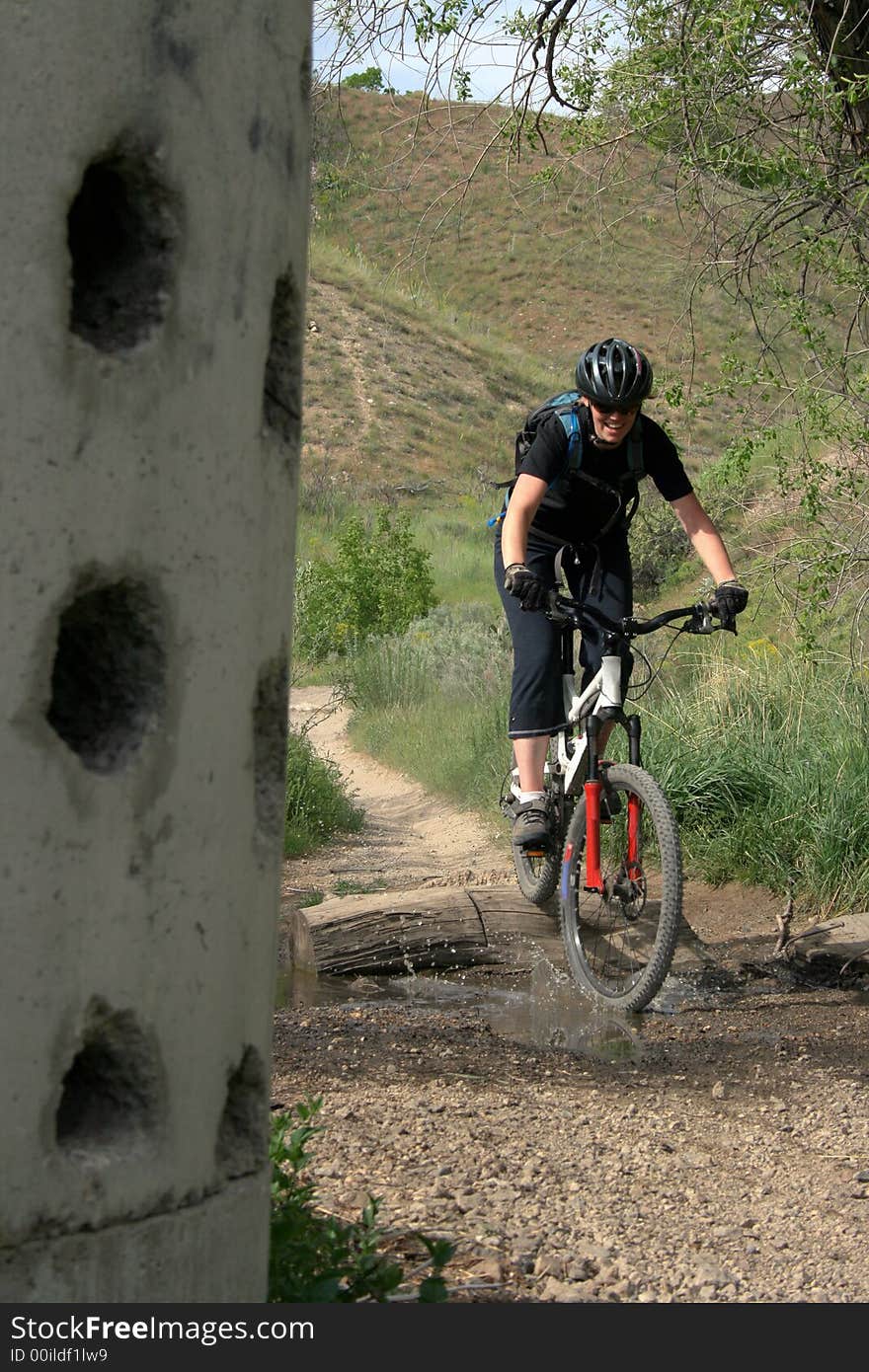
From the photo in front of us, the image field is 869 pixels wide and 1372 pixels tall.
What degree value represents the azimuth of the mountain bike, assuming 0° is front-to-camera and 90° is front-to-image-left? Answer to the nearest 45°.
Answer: approximately 315°

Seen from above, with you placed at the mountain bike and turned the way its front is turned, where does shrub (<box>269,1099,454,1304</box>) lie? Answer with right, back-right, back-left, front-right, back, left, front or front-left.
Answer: front-right

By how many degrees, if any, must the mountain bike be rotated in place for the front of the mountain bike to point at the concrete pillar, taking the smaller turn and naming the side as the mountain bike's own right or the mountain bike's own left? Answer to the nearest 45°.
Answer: approximately 45° to the mountain bike's own right
